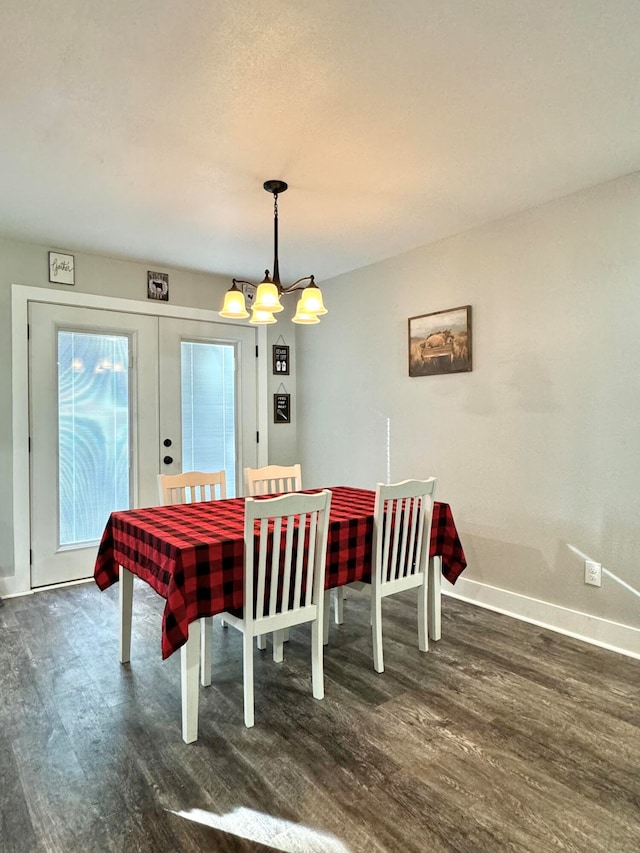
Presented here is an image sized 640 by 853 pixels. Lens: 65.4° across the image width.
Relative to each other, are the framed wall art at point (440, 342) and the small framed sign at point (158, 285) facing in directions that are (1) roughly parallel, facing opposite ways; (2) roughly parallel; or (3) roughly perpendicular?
roughly perpendicular

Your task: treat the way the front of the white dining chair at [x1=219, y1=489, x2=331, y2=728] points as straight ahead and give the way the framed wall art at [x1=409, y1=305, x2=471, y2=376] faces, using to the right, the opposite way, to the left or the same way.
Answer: to the left

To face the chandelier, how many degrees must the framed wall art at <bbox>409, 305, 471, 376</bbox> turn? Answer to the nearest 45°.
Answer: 0° — it already faces it

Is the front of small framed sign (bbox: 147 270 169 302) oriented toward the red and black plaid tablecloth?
yes

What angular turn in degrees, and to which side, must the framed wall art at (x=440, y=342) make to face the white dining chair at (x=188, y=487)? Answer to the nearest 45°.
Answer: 0° — it already faces it

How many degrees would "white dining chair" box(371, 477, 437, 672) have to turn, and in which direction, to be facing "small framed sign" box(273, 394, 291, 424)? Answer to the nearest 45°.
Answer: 0° — it already faces it
